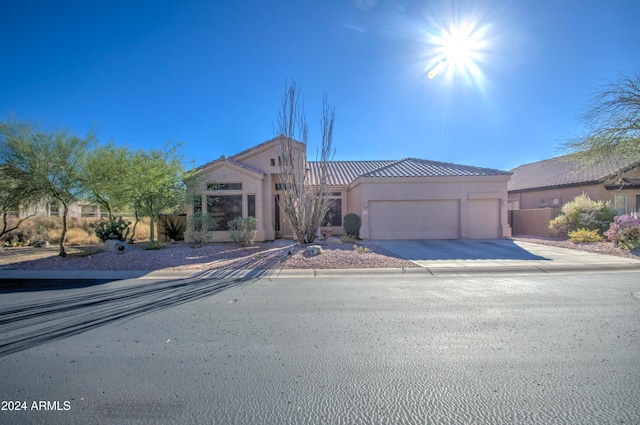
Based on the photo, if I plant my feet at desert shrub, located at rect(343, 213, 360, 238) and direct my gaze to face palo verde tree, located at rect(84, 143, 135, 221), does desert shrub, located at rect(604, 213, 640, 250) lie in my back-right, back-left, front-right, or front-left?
back-left

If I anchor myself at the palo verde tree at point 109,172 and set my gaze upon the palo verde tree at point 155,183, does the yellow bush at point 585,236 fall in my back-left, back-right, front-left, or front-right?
front-right

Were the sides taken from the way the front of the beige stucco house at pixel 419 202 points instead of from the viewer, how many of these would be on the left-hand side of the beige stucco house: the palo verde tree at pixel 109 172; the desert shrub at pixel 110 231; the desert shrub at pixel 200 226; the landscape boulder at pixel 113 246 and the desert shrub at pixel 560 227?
1

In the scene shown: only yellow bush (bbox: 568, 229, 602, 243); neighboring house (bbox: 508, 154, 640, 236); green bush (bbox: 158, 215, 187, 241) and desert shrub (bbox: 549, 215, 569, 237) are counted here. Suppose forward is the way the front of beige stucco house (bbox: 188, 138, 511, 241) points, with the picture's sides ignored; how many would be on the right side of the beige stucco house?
1

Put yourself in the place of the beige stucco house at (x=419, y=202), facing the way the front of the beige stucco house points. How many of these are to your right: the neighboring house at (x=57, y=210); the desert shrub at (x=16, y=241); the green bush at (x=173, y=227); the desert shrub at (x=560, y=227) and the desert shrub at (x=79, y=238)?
4

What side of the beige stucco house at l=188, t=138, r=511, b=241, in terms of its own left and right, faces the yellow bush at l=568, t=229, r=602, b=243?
left

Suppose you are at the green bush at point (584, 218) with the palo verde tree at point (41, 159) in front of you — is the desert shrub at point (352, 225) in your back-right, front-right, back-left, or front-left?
front-right

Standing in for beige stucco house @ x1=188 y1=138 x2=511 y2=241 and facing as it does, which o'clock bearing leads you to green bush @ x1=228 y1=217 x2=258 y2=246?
The green bush is roughly at 2 o'clock from the beige stucco house.

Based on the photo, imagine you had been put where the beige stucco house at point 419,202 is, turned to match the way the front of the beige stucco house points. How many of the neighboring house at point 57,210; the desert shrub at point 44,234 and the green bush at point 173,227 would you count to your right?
3

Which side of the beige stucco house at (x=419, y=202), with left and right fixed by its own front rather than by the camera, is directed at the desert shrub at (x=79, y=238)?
right

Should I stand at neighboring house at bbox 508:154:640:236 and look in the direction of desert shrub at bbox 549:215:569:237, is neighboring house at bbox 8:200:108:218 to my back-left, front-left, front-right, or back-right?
front-right

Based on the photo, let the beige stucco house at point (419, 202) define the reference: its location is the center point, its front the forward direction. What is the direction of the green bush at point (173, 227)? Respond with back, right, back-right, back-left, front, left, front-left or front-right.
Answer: right

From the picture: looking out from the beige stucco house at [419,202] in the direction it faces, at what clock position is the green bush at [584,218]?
The green bush is roughly at 9 o'clock from the beige stucco house.

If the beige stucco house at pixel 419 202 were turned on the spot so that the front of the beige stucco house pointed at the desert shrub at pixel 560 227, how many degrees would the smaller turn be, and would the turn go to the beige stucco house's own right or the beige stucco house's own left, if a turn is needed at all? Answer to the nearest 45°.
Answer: approximately 90° to the beige stucco house's own left

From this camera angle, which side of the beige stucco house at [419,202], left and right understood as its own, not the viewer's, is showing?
front

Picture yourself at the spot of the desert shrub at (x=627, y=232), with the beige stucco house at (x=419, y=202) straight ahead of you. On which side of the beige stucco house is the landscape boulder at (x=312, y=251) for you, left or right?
left

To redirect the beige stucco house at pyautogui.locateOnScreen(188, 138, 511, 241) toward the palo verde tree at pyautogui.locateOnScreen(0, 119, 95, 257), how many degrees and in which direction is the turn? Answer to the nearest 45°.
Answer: approximately 45° to its right

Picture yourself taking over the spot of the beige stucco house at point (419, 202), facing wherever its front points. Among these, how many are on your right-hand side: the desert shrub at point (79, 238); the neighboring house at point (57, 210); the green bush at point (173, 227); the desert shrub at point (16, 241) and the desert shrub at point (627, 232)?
4

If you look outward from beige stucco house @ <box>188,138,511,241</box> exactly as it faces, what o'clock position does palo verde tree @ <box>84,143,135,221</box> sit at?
The palo verde tree is roughly at 2 o'clock from the beige stucco house.
